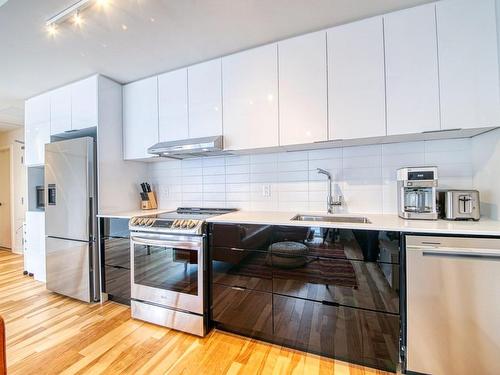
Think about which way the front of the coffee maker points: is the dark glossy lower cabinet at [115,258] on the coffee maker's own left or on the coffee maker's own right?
on the coffee maker's own right

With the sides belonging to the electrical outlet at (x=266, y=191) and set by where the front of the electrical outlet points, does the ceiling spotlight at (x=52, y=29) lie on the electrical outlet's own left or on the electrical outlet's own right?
on the electrical outlet's own right

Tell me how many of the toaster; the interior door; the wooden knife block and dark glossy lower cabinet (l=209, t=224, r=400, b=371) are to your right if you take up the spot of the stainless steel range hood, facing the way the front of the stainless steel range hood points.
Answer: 2

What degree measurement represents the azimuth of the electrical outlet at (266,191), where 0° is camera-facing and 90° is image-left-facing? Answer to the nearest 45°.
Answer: approximately 0°

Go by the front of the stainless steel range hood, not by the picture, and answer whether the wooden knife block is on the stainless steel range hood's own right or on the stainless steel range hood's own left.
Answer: on the stainless steel range hood's own right

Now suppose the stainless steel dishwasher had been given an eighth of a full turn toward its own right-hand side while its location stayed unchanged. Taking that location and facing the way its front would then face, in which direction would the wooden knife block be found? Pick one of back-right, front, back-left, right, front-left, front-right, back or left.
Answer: front-right

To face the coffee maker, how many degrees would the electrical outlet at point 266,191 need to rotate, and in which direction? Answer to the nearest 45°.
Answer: approximately 45° to its left
